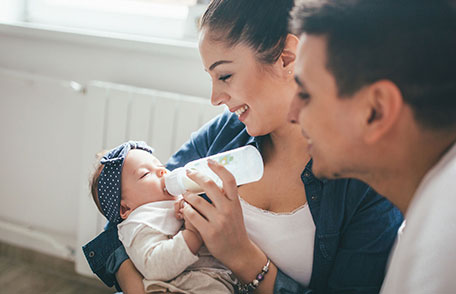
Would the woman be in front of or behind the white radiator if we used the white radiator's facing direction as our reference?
in front

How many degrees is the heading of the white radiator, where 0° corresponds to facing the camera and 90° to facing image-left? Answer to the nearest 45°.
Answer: approximately 0°

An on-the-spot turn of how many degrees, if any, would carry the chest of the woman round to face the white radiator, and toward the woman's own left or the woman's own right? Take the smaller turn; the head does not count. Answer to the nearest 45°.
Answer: approximately 90° to the woman's own right

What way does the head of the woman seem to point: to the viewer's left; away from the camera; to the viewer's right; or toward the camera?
to the viewer's left

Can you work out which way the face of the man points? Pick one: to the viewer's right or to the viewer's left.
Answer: to the viewer's left

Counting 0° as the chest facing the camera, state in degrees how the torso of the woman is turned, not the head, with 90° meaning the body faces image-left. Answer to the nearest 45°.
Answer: approximately 45°

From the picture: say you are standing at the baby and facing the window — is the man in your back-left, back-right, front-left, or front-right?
back-right

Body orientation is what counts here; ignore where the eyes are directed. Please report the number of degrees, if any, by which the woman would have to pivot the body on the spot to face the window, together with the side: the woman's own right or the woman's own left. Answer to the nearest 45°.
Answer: approximately 90° to the woman's own right

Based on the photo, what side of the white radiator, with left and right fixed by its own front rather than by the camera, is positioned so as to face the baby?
front
